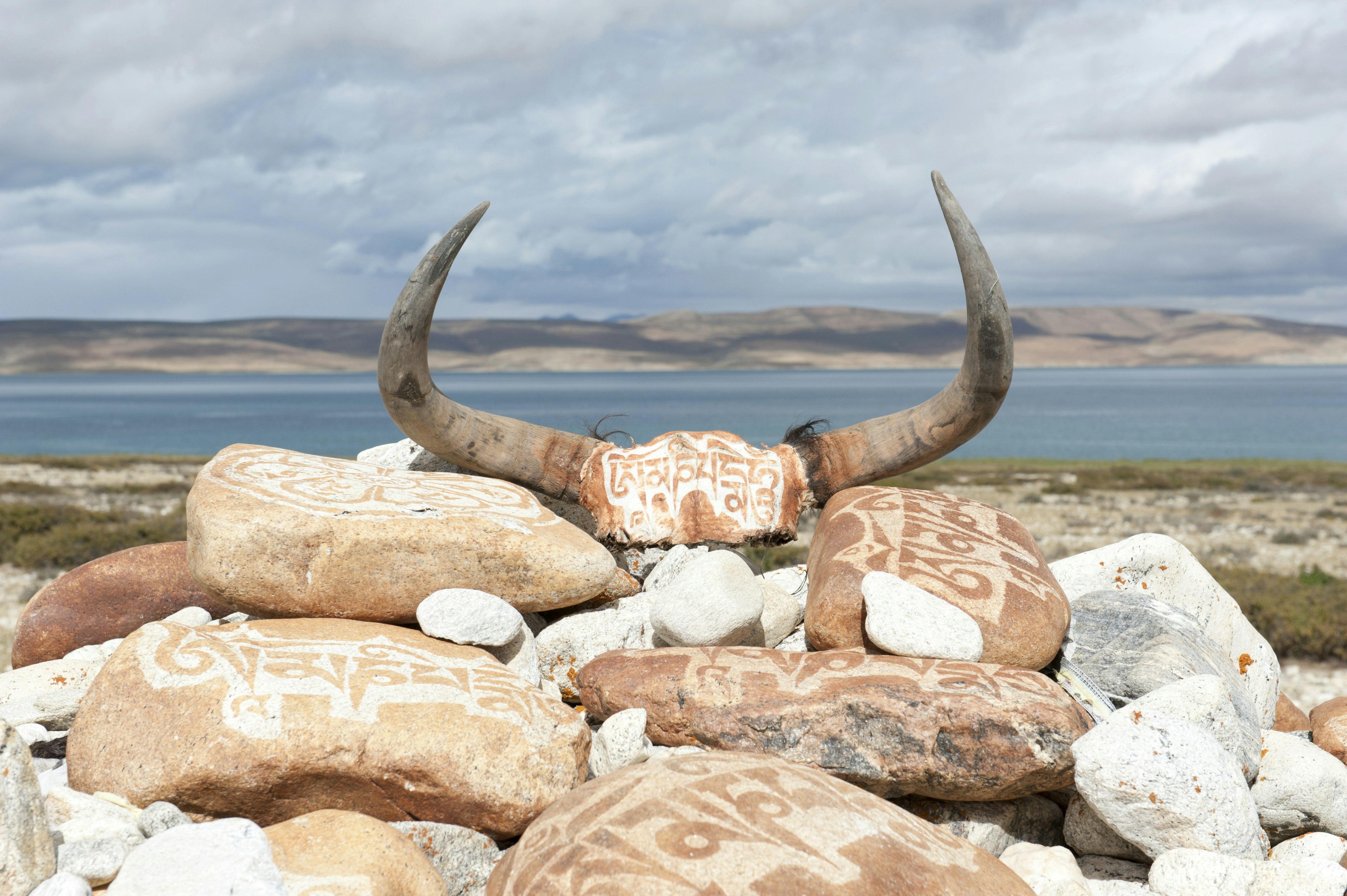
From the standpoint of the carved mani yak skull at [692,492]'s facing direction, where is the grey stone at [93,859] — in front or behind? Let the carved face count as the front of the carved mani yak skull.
in front

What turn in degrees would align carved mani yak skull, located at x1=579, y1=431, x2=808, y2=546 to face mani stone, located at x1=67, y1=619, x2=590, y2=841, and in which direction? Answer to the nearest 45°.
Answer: approximately 45° to its right

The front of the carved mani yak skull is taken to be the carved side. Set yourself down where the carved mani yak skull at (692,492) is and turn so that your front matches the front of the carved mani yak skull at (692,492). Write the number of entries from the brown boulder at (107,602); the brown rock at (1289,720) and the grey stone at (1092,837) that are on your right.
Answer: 1

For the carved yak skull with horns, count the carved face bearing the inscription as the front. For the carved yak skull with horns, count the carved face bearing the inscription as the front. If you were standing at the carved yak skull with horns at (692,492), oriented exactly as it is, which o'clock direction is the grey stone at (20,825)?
The grey stone is roughly at 1 o'clock from the carved yak skull with horns.

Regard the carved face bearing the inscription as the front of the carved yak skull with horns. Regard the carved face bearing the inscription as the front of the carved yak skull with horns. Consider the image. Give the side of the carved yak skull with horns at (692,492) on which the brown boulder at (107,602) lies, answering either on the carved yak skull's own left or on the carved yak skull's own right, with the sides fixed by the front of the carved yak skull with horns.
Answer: on the carved yak skull's own right

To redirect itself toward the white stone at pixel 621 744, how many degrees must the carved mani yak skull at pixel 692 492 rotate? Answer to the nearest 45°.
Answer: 0° — it already faces it

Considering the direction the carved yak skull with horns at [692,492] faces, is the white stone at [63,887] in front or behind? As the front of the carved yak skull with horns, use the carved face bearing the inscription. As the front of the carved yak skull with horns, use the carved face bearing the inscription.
in front

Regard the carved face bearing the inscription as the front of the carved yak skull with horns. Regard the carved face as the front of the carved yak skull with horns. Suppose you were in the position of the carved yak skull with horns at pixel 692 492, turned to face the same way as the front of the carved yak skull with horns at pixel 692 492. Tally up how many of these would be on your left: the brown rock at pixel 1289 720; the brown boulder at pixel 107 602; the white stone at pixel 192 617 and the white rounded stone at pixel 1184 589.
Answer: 2

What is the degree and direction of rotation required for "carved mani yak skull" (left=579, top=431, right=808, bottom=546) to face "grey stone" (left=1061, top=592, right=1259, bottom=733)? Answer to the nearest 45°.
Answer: approximately 45° to its left

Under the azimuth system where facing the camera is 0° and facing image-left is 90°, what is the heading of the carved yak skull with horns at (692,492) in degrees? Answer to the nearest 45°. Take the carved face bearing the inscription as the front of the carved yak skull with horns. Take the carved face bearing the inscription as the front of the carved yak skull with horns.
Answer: approximately 0°

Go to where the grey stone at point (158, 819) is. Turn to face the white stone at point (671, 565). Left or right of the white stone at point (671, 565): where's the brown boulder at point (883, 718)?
right

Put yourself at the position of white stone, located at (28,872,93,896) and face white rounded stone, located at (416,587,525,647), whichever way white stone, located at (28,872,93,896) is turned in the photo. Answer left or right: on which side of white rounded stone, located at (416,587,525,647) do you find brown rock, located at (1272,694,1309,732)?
right

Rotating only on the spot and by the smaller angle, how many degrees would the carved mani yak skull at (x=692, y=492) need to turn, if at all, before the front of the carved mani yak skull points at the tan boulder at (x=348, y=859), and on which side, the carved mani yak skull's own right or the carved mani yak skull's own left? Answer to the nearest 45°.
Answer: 0° — it already faces it

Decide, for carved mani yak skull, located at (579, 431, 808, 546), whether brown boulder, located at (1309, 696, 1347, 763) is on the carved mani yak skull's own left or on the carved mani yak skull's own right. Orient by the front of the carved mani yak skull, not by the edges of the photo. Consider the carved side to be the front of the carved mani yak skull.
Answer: on the carved mani yak skull's own left

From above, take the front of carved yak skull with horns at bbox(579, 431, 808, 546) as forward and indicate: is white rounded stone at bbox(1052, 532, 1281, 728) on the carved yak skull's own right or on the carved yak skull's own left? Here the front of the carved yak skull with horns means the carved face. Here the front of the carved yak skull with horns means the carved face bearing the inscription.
on the carved yak skull's own left
